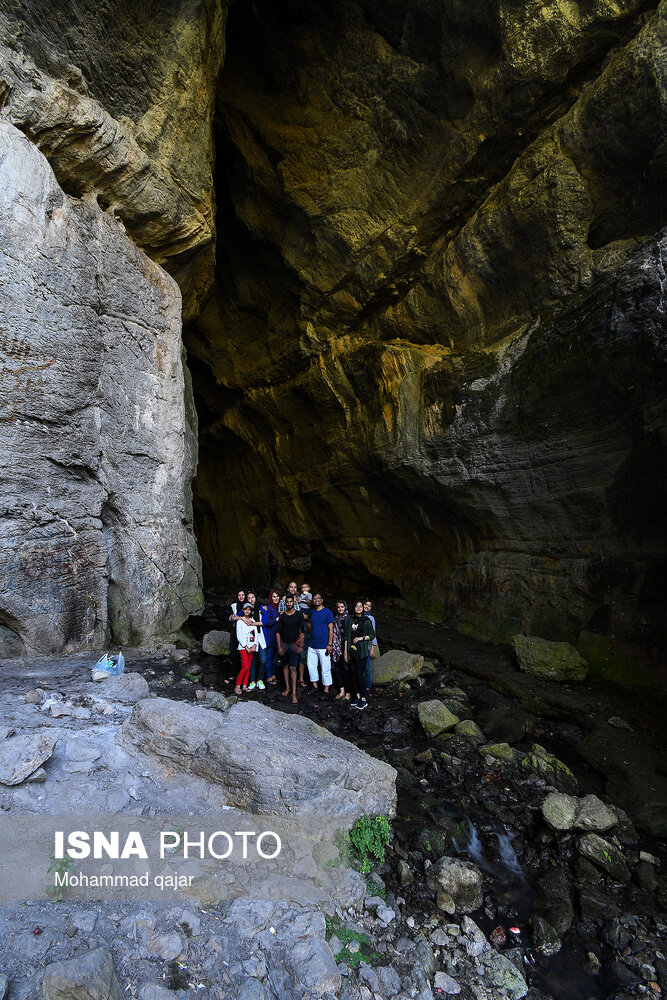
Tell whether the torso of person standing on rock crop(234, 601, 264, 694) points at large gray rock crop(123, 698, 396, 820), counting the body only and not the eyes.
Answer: yes

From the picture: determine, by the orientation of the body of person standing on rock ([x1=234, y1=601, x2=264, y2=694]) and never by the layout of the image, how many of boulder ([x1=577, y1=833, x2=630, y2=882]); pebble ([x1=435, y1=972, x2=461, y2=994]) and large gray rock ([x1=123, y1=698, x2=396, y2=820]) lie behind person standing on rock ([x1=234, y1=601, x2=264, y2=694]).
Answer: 0

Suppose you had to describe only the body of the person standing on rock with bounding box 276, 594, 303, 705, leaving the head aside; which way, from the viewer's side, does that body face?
toward the camera

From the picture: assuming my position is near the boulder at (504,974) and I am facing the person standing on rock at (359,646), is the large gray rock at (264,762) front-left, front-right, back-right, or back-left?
front-left

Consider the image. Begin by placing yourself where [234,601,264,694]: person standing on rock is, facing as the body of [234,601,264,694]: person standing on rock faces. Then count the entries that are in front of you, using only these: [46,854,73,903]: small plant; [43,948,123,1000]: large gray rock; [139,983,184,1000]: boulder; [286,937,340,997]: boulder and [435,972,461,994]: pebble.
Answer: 5

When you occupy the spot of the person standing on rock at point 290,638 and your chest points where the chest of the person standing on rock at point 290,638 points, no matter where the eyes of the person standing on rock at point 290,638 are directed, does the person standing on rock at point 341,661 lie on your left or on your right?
on your left

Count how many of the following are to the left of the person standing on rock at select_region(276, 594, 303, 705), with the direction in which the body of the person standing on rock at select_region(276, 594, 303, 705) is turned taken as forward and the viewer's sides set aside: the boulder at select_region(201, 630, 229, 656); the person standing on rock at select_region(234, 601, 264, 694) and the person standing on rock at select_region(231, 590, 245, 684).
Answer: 0

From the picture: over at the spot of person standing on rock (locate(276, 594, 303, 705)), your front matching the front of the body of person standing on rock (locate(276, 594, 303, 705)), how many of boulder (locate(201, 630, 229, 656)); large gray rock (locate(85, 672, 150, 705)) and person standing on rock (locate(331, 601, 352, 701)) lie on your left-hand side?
1

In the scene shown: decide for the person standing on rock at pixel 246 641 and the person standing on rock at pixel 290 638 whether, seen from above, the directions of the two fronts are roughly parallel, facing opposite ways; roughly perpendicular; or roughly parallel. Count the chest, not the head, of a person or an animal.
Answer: roughly parallel

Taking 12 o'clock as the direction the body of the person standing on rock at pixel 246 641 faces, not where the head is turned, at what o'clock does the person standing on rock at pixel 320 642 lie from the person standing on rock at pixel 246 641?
the person standing on rock at pixel 320 642 is roughly at 9 o'clock from the person standing on rock at pixel 246 641.

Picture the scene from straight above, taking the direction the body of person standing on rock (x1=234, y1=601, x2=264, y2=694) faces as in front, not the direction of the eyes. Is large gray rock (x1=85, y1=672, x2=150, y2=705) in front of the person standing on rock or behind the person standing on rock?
in front

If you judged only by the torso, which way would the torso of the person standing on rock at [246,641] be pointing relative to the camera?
toward the camera

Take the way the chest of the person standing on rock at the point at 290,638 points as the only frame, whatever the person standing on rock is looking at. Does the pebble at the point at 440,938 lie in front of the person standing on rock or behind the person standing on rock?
in front

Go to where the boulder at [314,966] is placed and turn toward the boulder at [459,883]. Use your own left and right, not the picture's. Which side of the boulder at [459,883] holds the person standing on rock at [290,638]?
left

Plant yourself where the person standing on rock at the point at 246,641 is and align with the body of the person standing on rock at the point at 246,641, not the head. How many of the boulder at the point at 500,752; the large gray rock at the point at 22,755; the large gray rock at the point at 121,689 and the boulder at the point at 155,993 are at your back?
0

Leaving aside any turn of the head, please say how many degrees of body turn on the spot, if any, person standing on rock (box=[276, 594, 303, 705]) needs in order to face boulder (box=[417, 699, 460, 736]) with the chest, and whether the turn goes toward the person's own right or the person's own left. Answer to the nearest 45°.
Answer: approximately 45° to the person's own left

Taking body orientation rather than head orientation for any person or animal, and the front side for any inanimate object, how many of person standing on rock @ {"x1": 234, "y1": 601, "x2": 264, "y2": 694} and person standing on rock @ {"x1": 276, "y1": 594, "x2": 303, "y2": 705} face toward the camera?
2
